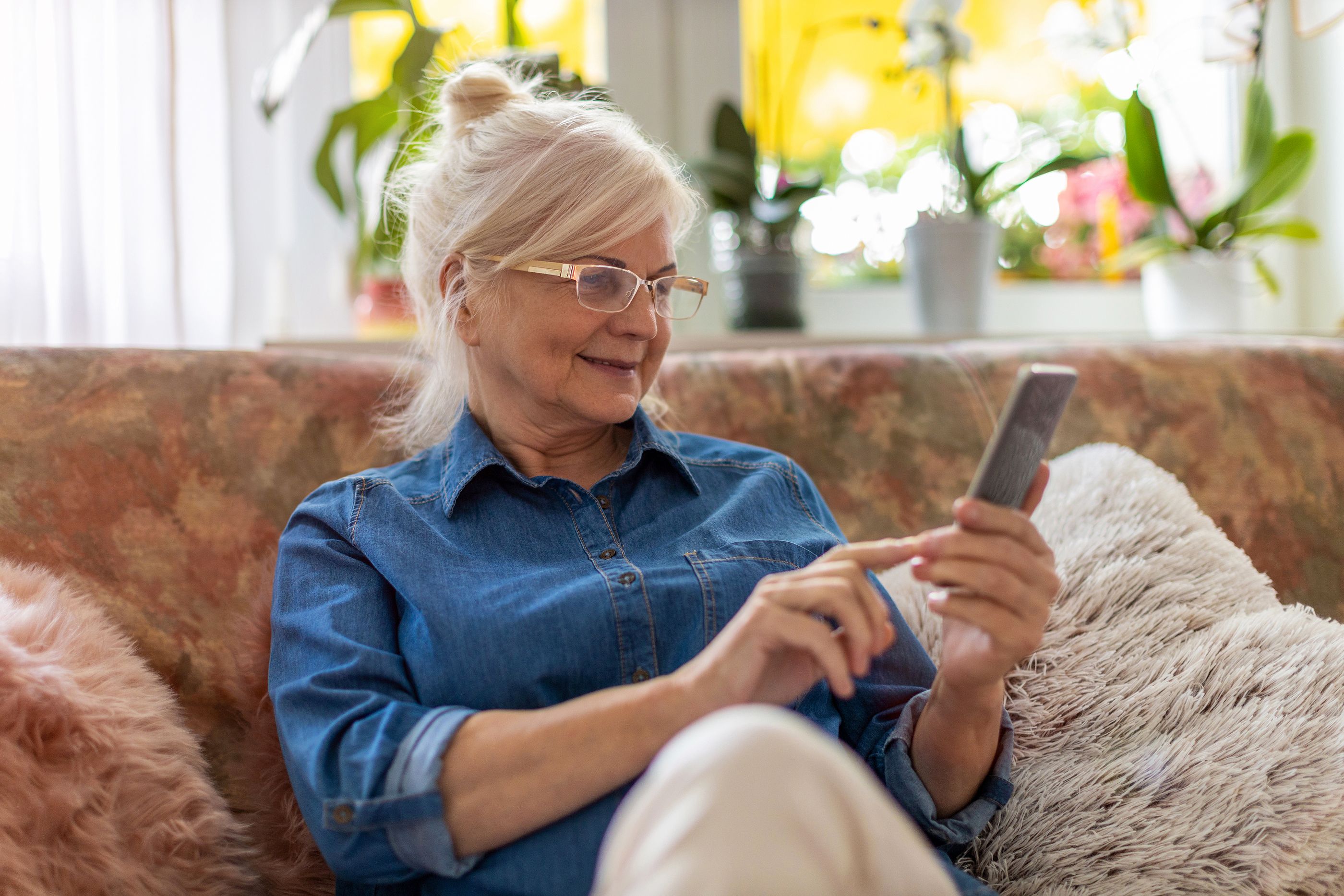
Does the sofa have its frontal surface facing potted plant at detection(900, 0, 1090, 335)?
no

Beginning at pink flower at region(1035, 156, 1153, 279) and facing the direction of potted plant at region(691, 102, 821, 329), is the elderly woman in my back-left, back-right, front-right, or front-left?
front-left

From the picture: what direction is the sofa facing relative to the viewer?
toward the camera

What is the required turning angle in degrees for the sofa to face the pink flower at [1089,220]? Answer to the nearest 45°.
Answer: approximately 135° to its left

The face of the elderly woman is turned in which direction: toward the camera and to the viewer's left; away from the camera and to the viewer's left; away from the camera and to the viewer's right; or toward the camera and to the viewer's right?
toward the camera and to the viewer's right

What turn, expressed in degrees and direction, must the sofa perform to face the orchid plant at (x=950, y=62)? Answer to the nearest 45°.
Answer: approximately 135° to its left
